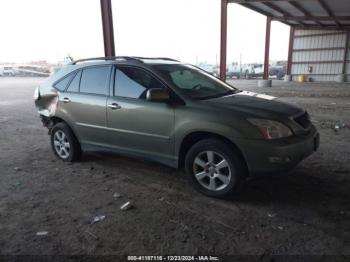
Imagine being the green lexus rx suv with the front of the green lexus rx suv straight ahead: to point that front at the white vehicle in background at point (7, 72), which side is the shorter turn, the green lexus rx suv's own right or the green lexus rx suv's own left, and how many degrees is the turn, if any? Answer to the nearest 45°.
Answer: approximately 180°

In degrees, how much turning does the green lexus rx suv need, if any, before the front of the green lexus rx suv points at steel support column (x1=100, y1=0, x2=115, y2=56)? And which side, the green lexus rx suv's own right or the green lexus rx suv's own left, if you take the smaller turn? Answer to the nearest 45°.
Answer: approximately 135° to the green lexus rx suv's own left

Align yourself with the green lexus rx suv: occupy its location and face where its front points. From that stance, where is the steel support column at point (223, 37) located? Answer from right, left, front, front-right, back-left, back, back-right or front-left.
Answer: back-left

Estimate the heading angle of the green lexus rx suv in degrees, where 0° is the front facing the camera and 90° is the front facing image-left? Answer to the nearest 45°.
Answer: approximately 315°

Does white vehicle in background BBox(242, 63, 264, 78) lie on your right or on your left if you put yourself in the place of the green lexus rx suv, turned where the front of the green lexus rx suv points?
on your left

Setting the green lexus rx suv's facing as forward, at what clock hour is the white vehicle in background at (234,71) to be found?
The white vehicle in background is roughly at 8 o'clock from the green lexus rx suv.
